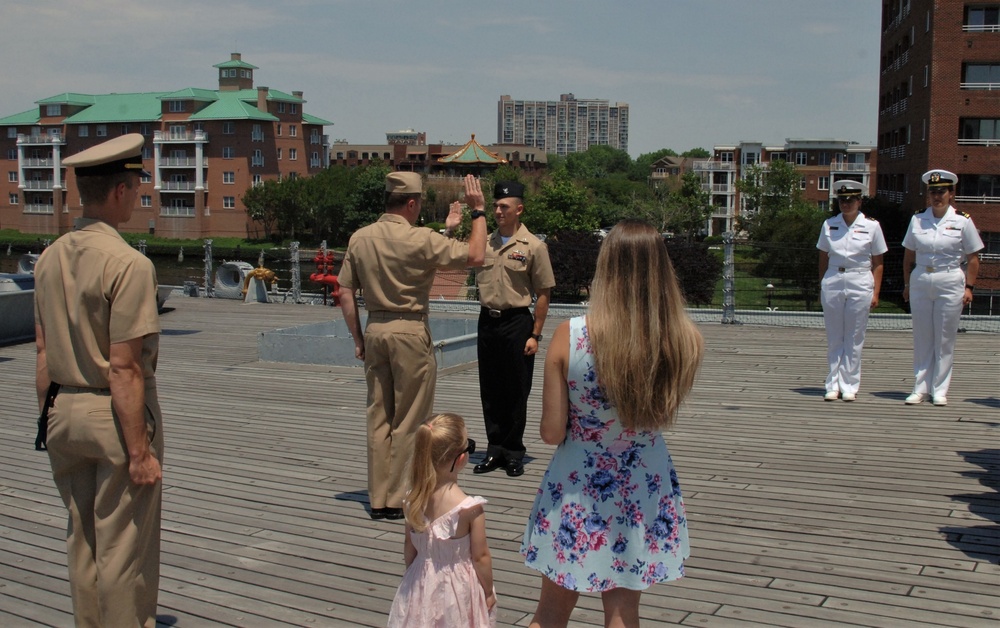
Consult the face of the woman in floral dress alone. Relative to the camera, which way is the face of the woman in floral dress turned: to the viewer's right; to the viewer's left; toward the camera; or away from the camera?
away from the camera

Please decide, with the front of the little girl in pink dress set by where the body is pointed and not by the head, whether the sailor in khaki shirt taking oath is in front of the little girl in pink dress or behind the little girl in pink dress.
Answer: in front

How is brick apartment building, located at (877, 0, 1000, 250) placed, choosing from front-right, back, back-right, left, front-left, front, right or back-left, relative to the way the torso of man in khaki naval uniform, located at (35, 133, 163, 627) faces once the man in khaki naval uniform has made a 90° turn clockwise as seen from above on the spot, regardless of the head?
left

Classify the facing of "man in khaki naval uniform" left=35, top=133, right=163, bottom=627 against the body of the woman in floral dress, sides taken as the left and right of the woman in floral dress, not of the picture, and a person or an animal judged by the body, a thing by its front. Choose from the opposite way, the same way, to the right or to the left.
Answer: the same way

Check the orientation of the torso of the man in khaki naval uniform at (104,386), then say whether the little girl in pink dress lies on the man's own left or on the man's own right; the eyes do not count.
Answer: on the man's own right

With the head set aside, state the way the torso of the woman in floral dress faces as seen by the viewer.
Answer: away from the camera

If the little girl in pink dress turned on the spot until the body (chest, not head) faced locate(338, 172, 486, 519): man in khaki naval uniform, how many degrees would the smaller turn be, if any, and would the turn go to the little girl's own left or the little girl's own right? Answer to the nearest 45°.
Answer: approximately 45° to the little girl's own left

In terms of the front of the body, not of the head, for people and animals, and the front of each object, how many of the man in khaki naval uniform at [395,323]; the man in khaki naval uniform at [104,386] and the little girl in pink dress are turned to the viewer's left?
0

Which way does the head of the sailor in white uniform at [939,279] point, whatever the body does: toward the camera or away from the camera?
toward the camera

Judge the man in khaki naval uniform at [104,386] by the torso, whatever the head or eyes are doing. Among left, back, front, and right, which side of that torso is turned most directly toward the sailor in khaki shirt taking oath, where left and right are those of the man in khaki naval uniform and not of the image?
front

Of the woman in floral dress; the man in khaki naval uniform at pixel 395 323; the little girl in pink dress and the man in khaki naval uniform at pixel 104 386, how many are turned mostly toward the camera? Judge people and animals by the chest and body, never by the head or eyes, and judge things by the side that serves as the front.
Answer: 0

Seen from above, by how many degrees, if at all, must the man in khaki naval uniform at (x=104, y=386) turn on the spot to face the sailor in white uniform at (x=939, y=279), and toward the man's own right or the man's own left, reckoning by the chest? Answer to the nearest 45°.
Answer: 0° — they already face them

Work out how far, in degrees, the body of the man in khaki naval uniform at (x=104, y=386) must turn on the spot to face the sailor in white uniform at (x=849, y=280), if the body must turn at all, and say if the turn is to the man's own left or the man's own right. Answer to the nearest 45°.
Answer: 0° — they already face them

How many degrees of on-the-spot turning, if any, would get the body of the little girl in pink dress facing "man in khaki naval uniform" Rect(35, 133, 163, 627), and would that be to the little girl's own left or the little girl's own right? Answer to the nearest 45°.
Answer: approximately 135° to the little girl's own left

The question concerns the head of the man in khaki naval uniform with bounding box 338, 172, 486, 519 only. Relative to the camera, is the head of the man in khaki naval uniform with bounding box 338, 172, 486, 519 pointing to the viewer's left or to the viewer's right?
to the viewer's right

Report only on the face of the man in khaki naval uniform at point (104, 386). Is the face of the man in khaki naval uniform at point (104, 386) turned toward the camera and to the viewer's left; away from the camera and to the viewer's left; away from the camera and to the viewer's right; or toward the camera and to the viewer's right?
away from the camera and to the viewer's right

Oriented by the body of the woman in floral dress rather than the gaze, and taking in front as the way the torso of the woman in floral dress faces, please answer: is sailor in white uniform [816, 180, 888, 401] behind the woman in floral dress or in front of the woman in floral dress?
in front

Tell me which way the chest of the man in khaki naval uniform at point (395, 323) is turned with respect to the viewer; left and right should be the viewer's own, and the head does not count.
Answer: facing away from the viewer and to the right of the viewer
